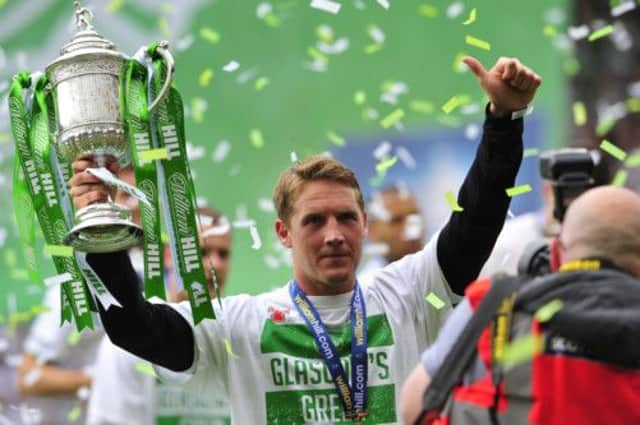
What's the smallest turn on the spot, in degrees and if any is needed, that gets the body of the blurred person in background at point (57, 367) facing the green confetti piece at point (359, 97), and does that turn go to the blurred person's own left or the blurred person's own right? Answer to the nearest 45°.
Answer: approximately 45° to the blurred person's own left

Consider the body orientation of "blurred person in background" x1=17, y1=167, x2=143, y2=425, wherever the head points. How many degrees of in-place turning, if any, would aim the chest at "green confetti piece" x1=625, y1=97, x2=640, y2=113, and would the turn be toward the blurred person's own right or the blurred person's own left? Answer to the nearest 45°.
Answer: approximately 45° to the blurred person's own left

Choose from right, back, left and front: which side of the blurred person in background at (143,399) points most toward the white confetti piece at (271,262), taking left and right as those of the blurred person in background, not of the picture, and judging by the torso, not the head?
left

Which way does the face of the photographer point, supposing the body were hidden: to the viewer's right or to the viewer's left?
to the viewer's left

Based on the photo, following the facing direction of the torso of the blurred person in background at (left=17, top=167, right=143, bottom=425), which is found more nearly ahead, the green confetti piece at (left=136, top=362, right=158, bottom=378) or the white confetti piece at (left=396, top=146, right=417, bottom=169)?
the green confetti piece
